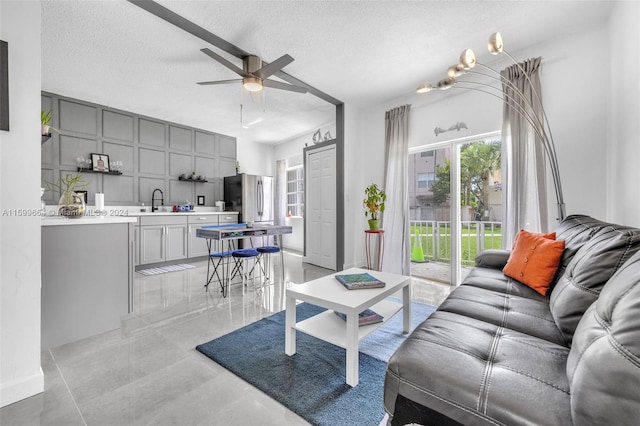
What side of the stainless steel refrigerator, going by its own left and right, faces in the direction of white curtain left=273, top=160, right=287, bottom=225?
left

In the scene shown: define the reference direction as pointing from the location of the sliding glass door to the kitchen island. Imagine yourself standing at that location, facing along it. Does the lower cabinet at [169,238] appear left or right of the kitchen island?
right

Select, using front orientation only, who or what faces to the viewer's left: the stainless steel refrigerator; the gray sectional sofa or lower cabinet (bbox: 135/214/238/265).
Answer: the gray sectional sofa

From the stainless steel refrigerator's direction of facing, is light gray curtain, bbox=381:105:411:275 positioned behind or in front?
in front

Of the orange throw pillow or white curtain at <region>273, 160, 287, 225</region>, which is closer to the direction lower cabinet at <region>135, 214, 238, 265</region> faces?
the orange throw pillow

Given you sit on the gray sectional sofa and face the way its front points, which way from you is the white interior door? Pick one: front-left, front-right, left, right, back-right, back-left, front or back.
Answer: front-right

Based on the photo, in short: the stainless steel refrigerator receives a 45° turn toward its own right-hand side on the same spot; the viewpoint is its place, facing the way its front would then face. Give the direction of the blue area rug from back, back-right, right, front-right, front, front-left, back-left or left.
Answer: front

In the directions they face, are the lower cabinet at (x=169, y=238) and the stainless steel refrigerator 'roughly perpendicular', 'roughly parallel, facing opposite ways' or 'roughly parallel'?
roughly parallel

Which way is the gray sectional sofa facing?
to the viewer's left

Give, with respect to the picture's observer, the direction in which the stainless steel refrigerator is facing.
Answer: facing the viewer and to the right of the viewer

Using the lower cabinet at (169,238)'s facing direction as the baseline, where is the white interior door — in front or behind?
in front

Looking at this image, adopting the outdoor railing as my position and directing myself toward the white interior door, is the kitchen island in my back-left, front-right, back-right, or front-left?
front-left

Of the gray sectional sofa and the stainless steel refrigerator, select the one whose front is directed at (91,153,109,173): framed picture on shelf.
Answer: the gray sectional sofa

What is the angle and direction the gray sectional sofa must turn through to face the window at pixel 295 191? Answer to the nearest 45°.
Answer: approximately 45° to its right
